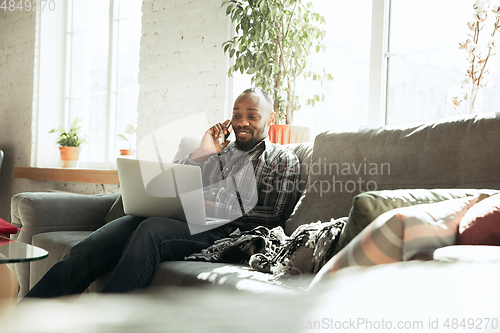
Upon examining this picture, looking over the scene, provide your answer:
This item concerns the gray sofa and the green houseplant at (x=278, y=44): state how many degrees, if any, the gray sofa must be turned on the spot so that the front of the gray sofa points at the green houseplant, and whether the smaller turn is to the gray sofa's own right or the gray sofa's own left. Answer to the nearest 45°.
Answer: approximately 135° to the gray sofa's own right

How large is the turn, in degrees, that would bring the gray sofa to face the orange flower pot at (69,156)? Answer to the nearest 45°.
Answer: approximately 90° to its right

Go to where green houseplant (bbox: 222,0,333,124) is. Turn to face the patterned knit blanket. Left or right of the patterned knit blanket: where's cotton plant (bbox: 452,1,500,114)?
left

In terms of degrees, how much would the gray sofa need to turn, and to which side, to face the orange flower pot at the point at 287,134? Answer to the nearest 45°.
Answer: approximately 135° to its right

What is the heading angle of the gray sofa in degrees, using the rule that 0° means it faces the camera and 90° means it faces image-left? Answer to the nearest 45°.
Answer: approximately 45°
